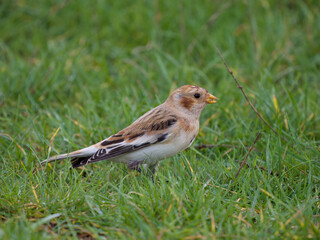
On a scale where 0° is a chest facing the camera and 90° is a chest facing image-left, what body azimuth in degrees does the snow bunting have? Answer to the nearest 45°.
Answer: approximately 270°
